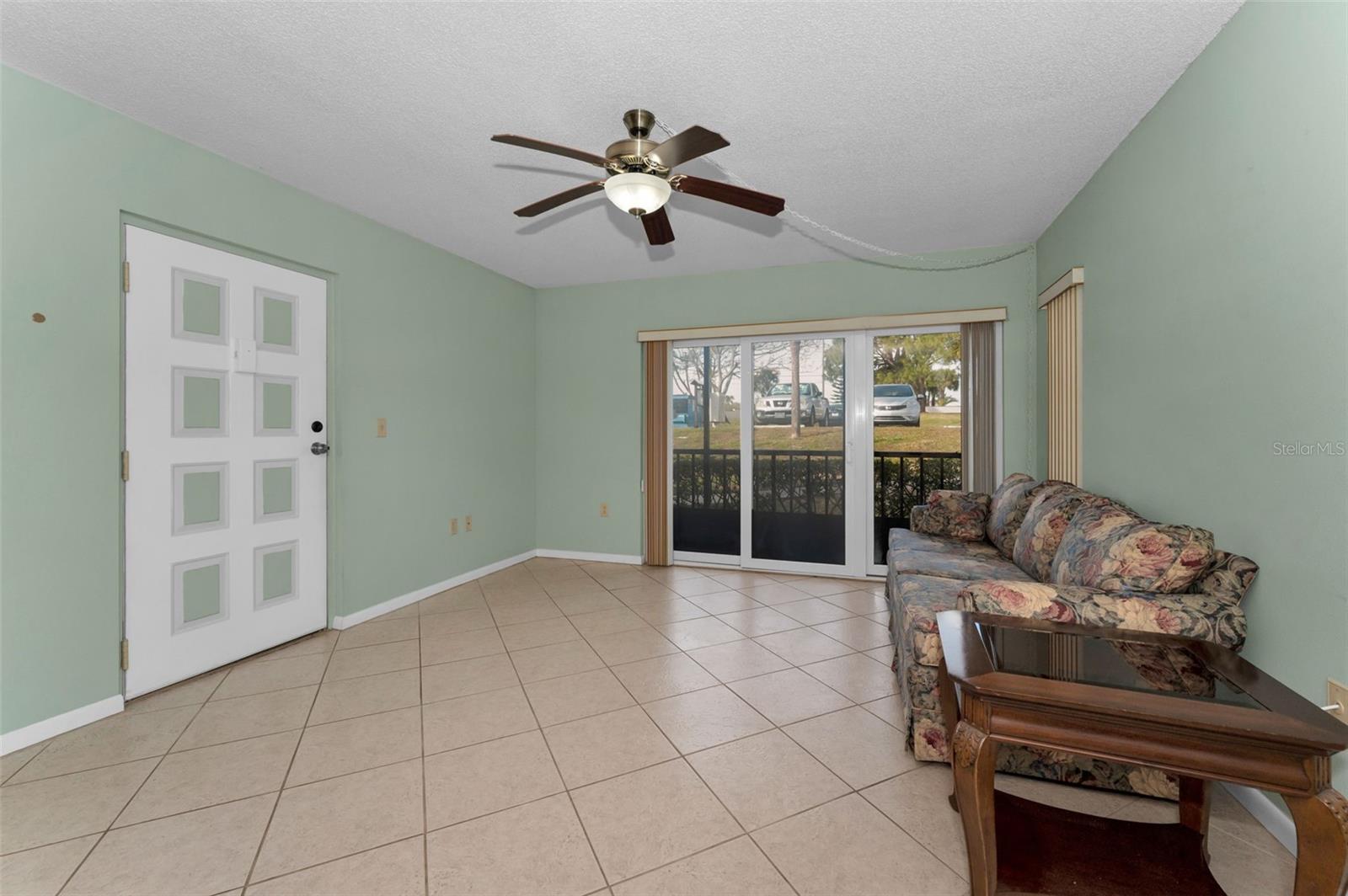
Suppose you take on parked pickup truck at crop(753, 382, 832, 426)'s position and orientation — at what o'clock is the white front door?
The white front door is roughly at 12 o'clock from the parked pickup truck.

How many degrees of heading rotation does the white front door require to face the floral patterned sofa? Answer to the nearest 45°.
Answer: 0° — it already faces it

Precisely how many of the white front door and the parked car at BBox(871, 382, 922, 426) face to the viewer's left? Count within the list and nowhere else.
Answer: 0

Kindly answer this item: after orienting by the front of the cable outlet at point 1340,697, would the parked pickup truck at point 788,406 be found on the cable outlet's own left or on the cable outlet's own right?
on the cable outlet's own right

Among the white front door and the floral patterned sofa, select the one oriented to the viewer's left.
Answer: the floral patterned sofa

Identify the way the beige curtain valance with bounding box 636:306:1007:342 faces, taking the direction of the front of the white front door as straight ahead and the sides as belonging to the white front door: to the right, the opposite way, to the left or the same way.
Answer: to the right

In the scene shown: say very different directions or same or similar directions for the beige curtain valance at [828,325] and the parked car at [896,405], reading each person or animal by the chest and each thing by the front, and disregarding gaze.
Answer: same or similar directions

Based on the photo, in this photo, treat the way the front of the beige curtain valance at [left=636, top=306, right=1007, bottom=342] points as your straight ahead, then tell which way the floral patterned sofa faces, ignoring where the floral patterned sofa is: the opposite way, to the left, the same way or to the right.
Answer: to the right

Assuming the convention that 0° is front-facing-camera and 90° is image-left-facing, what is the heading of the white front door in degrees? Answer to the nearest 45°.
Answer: approximately 315°

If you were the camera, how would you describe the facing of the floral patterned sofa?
facing to the left of the viewer

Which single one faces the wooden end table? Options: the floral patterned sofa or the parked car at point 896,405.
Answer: the parked car

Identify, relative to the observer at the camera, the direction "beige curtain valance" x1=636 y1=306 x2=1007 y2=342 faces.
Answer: facing the viewer

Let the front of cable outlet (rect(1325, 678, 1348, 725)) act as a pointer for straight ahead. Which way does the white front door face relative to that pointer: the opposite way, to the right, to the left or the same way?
the opposite way

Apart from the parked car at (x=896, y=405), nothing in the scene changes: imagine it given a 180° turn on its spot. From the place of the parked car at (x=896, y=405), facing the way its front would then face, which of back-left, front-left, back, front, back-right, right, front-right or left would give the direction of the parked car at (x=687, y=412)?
left

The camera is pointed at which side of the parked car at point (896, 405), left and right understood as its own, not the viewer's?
front
